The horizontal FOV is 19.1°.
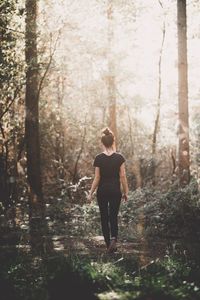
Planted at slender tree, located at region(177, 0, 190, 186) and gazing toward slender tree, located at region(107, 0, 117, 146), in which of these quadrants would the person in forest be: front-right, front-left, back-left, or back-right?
back-left

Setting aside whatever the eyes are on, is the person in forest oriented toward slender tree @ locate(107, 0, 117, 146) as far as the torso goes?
yes

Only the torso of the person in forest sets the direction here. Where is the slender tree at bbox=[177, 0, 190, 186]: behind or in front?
in front

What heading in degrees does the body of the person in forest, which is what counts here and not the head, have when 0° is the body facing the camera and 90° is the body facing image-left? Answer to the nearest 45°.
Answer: approximately 180°

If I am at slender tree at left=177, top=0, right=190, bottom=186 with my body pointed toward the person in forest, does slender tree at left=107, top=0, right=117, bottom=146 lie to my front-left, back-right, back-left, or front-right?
back-right
